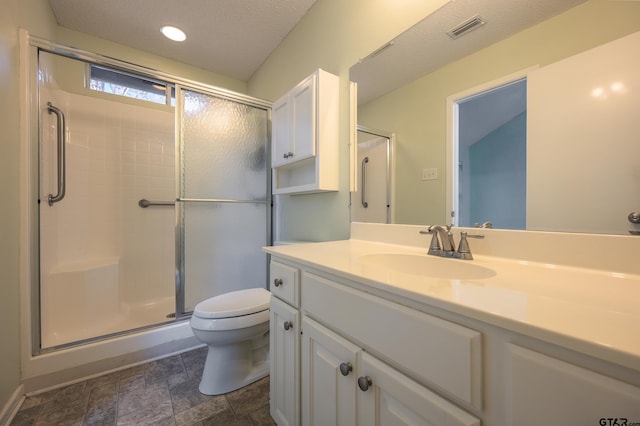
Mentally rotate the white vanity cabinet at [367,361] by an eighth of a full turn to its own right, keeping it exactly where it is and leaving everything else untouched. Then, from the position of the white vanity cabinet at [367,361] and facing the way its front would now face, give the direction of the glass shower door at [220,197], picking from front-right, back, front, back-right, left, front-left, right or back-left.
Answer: front-right

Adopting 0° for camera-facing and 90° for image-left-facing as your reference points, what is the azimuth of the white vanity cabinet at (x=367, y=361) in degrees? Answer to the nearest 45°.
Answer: approximately 45°

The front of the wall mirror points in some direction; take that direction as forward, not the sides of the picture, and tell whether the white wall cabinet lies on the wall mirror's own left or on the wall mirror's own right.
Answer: on the wall mirror's own right

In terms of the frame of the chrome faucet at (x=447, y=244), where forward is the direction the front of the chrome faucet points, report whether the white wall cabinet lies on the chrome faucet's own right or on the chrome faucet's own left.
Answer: on the chrome faucet's own right

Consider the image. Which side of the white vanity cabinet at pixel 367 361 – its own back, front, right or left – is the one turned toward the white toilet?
right

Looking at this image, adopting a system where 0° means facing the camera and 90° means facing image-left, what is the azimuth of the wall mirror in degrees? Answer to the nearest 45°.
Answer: approximately 45°
